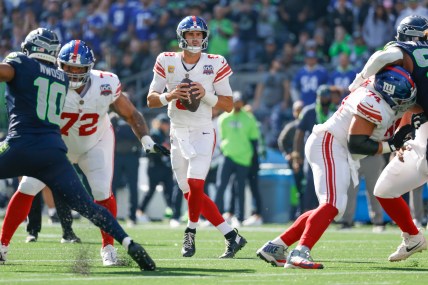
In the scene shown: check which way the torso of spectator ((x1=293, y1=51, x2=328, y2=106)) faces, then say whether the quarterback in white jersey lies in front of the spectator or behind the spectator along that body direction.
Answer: in front

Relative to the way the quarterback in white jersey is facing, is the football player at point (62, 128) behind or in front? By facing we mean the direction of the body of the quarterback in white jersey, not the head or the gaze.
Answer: in front

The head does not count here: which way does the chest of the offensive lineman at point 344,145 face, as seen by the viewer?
to the viewer's right

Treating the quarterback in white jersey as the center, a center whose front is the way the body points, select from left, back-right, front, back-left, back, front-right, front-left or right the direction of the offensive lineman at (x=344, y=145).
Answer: front-left

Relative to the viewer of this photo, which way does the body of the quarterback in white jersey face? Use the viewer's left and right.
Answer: facing the viewer

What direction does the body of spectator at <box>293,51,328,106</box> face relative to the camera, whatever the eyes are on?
toward the camera

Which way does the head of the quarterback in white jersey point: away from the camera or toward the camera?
toward the camera

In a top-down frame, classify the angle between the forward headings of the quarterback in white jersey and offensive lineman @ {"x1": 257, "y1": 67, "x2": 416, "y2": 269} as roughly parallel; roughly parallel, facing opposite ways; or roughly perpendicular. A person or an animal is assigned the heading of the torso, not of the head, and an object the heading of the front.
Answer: roughly perpendicular

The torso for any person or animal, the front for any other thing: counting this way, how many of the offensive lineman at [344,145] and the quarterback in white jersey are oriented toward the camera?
1

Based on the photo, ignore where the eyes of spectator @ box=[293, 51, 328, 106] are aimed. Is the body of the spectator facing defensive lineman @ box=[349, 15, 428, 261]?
yes

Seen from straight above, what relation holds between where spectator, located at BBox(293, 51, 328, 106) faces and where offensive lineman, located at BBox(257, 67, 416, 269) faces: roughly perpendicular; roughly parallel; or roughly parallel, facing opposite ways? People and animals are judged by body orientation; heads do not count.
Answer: roughly perpendicular

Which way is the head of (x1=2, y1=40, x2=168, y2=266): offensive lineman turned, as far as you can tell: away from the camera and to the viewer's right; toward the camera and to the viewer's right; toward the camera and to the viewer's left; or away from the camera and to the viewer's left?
toward the camera and to the viewer's left

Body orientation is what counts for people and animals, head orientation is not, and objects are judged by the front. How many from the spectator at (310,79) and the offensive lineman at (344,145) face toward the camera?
1

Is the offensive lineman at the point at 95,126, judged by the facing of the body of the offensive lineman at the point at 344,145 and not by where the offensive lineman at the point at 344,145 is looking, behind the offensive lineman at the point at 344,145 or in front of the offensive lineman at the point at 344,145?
behind
